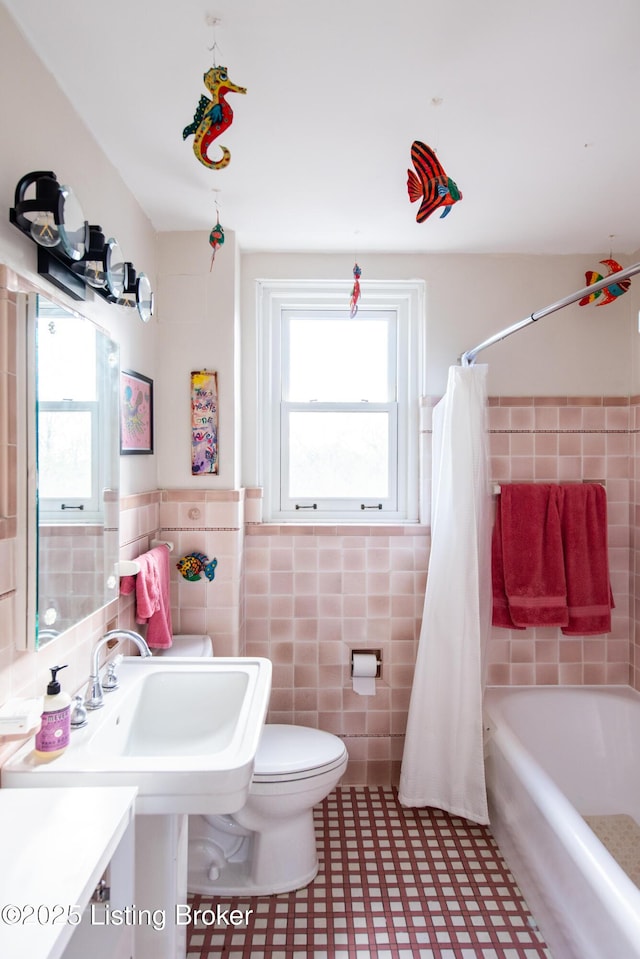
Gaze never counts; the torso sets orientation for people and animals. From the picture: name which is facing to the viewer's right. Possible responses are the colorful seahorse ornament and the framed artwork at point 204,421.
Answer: the colorful seahorse ornament

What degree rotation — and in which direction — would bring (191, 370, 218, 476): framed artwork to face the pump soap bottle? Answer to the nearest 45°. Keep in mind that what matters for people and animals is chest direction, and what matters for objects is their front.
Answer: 0° — it already faces it

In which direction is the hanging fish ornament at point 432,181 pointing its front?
to the viewer's right

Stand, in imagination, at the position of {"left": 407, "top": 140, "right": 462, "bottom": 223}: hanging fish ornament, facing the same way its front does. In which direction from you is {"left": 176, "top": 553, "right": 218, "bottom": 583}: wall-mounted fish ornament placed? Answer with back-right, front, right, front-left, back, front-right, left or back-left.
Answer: back-left

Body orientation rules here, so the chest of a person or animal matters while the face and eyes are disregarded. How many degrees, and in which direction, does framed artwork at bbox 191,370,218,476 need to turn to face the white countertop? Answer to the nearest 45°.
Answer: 0° — it already faces it

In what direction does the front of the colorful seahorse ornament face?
to the viewer's right

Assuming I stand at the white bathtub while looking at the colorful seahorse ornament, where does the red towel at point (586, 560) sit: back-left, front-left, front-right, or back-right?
back-right
